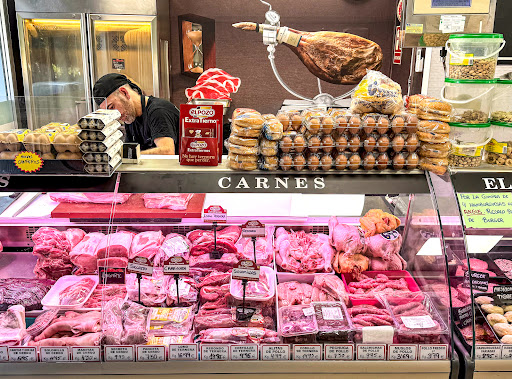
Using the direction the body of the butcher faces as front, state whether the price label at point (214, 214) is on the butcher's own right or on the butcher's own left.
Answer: on the butcher's own left

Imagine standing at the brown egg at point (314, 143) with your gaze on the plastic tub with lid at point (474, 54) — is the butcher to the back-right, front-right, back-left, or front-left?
back-left

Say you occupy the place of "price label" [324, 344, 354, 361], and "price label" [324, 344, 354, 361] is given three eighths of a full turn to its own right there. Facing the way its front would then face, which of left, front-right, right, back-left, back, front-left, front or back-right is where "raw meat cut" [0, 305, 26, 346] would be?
front-left

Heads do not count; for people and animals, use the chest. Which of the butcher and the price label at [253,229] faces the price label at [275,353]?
the price label at [253,229]

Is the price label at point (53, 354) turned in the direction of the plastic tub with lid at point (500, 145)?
no

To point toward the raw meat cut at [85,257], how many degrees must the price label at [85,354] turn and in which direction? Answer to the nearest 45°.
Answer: approximately 180°

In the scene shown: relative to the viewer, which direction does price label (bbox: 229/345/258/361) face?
toward the camera

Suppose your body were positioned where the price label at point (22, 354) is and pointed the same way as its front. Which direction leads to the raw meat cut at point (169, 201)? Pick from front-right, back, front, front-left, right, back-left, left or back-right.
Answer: back-left

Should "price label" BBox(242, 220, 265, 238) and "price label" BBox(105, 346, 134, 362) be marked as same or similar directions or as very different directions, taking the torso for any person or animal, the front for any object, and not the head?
same or similar directions

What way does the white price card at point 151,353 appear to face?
toward the camera

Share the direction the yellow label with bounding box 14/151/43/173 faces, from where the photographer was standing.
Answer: facing the viewer

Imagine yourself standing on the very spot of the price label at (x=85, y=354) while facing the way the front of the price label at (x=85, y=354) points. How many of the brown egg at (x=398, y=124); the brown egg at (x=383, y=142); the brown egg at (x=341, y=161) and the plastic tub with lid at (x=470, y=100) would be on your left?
4

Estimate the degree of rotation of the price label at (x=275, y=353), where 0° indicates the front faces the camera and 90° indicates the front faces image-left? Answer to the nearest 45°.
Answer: approximately 0°

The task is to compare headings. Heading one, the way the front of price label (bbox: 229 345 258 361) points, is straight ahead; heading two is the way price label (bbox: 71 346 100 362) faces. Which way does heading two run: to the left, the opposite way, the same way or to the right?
the same way
